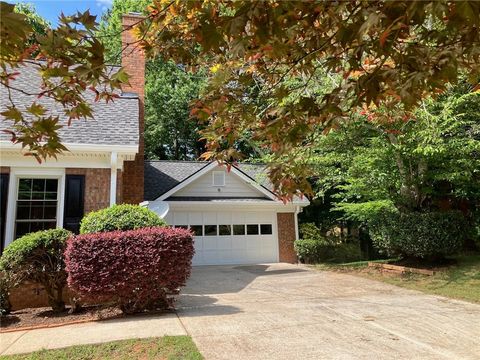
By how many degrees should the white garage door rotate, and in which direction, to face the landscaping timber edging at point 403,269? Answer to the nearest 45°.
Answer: approximately 45° to its left

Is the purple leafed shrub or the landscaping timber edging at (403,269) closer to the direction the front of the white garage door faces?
the purple leafed shrub

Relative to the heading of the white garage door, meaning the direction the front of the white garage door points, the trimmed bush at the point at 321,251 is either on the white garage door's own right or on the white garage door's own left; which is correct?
on the white garage door's own left

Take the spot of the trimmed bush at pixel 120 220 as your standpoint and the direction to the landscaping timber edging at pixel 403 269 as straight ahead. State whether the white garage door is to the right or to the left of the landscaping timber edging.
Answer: left

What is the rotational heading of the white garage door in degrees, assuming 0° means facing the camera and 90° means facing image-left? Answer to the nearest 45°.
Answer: approximately 0°

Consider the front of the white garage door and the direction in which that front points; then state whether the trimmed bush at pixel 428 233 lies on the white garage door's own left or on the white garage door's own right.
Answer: on the white garage door's own left
